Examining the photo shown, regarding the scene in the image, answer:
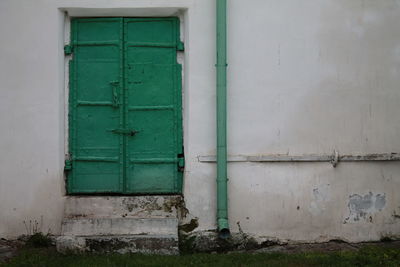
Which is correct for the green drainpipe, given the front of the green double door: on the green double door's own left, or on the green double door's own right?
on the green double door's own left

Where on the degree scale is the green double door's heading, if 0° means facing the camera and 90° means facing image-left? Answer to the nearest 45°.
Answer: approximately 0°
